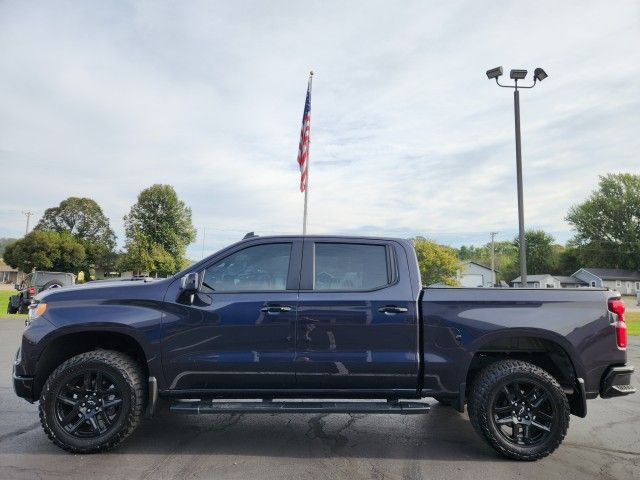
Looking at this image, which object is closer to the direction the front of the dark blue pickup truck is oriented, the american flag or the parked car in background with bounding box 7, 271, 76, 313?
the parked car in background

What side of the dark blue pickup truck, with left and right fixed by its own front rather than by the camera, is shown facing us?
left

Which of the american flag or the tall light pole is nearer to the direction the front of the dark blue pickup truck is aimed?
the american flag

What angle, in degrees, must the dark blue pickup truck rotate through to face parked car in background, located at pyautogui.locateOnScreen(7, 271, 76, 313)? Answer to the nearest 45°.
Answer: approximately 45° to its right

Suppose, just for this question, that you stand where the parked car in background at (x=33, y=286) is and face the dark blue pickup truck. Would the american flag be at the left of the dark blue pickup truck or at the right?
left

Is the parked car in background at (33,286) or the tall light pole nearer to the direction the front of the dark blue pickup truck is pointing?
the parked car in background

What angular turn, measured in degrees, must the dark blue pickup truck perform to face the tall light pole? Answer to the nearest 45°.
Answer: approximately 135° to its right

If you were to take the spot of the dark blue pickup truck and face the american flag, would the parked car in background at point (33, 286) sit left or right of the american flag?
left

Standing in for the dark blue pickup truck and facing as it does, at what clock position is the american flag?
The american flag is roughly at 3 o'clock from the dark blue pickup truck.
